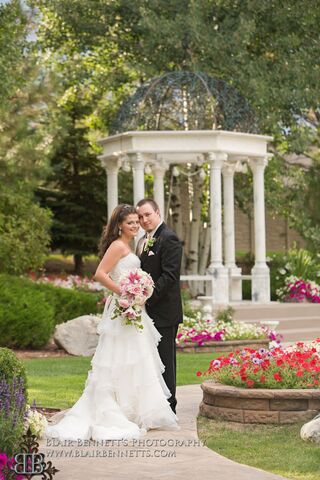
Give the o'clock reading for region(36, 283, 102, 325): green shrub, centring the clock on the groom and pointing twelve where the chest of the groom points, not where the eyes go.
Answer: The green shrub is roughly at 4 o'clock from the groom.

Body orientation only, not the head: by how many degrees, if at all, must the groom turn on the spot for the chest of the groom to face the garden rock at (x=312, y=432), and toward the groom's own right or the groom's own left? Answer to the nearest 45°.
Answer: approximately 90° to the groom's own left

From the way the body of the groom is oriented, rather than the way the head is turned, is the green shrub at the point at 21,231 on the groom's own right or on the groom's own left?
on the groom's own right

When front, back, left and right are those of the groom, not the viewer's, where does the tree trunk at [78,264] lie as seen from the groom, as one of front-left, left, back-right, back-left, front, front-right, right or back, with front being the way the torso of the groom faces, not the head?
back-right

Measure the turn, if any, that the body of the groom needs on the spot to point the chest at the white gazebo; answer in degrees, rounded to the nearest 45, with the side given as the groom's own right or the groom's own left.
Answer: approximately 135° to the groom's own right

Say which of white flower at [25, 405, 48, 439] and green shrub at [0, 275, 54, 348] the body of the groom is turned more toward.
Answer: the white flower

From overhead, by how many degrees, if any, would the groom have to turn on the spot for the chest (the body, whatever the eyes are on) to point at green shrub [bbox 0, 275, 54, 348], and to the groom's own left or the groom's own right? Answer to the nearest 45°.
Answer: approximately 135° to the groom's own right

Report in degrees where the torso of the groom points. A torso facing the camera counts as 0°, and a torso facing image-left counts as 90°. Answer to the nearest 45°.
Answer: approximately 45°

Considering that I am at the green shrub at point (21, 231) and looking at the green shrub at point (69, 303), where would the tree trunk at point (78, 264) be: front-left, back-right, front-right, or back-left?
back-left

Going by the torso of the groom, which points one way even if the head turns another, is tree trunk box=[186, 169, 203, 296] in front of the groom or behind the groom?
behind
